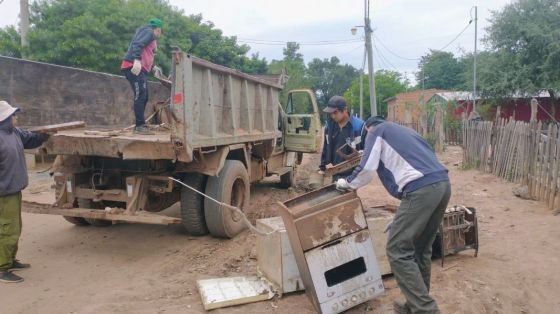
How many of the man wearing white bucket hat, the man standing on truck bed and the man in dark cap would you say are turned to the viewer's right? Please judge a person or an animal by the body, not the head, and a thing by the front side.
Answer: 2

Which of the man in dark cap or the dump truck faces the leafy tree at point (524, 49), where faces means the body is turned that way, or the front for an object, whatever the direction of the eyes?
the dump truck

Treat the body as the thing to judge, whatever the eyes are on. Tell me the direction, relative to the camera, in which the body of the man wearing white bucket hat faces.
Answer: to the viewer's right

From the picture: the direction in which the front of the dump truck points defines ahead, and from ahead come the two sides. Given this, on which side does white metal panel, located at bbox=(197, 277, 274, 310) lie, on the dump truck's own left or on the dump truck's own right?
on the dump truck's own right

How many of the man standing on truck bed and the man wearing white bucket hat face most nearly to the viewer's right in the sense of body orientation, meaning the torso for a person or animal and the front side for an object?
2

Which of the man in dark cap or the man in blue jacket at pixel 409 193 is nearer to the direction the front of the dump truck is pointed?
the man in dark cap

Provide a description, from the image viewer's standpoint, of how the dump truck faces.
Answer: facing away from the viewer and to the right of the viewer

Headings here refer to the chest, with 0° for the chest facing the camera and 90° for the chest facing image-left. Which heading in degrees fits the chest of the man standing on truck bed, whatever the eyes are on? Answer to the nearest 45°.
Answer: approximately 270°

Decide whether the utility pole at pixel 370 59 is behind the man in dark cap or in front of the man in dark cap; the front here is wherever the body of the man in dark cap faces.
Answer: behind

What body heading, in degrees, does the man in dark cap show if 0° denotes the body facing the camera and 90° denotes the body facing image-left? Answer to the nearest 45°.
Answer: approximately 45°

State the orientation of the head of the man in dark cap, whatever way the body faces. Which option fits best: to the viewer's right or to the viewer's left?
to the viewer's left

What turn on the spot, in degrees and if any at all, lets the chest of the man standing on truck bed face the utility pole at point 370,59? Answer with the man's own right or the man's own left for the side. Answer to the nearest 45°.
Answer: approximately 45° to the man's own left

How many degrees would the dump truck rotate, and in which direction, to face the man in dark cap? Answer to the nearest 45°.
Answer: approximately 45° to its right

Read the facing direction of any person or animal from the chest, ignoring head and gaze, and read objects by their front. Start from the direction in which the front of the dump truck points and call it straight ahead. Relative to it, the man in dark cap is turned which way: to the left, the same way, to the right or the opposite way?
the opposite way
